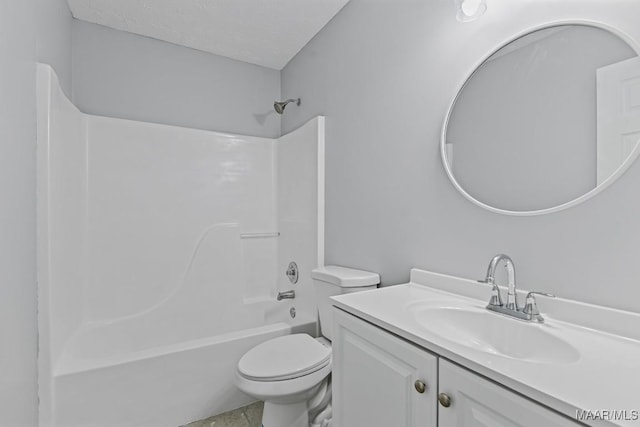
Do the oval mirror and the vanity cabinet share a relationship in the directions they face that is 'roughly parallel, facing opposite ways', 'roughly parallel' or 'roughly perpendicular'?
roughly parallel

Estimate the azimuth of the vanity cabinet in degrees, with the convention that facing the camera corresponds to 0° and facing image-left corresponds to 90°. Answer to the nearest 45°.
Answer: approximately 45°

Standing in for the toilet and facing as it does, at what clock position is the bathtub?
The bathtub is roughly at 2 o'clock from the toilet.

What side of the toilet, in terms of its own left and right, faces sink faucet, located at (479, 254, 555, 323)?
left

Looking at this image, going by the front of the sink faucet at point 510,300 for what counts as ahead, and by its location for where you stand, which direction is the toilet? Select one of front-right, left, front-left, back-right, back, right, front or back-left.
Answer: front-right

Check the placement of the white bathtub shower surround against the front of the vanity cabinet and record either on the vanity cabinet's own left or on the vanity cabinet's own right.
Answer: on the vanity cabinet's own right

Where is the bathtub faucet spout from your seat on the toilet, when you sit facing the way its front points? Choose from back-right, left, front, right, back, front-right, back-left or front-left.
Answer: back-right

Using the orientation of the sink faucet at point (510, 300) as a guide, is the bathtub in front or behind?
in front

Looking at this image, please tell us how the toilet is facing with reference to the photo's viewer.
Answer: facing the viewer and to the left of the viewer

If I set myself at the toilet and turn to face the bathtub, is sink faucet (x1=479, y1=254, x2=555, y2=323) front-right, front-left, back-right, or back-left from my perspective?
back-left

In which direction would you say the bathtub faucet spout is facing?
to the viewer's left

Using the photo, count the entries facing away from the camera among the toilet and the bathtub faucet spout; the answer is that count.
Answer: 0

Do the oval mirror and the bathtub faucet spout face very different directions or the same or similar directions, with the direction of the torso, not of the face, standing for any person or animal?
same or similar directions

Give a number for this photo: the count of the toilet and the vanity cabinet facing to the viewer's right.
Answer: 0
